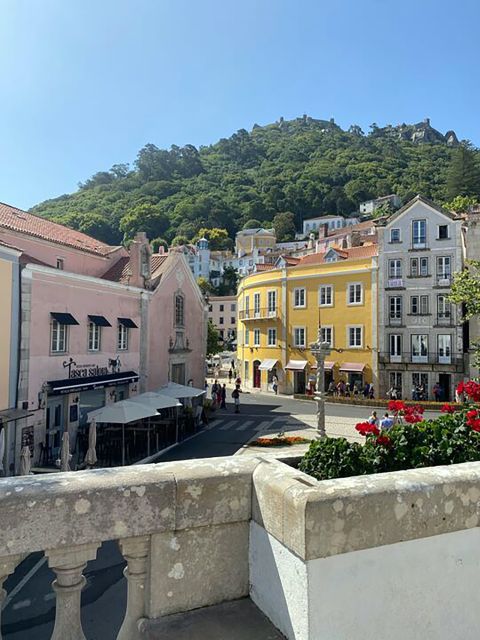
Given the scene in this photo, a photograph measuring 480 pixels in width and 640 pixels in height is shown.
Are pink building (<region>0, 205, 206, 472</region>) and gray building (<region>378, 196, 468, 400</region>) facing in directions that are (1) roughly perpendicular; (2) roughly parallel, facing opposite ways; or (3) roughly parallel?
roughly perpendicular

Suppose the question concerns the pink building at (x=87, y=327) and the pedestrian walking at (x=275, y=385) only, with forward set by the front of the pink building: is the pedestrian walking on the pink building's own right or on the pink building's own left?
on the pink building's own left

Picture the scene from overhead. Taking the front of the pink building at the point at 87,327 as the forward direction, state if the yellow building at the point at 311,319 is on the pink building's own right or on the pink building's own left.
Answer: on the pink building's own left

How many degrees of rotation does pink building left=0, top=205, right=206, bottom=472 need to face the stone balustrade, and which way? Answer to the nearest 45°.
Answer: approximately 45° to its right

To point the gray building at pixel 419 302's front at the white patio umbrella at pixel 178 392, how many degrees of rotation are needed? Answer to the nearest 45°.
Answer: approximately 45° to its right

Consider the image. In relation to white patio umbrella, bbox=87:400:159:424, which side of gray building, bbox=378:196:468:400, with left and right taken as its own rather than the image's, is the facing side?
front

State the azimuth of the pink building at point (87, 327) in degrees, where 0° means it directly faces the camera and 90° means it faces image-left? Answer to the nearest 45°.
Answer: approximately 315°

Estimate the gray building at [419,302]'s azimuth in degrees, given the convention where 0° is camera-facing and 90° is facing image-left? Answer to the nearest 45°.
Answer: approximately 0°

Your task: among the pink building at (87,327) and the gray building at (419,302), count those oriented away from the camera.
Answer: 0

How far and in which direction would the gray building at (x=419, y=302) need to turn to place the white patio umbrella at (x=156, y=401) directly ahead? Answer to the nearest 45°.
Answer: approximately 45° to its right

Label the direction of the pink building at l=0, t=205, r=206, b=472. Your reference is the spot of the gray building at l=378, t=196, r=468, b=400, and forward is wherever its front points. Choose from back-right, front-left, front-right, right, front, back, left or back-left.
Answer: front-right

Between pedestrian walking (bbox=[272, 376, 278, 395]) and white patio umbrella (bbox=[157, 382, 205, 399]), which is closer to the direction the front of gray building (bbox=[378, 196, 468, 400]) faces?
the white patio umbrella

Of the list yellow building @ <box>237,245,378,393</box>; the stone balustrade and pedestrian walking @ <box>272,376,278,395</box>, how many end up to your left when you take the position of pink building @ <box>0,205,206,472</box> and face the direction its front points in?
2
